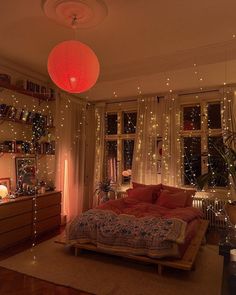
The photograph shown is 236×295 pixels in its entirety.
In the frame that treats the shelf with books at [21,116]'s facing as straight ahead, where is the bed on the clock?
The bed is roughly at 12 o'clock from the shelf with books.

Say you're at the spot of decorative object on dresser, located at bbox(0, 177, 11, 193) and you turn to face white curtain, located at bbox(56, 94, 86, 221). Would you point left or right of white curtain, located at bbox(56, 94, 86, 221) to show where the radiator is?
right

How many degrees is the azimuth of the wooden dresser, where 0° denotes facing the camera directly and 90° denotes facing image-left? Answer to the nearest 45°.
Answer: approximately 315°

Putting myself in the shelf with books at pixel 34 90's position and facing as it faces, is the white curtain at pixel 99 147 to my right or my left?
on my left

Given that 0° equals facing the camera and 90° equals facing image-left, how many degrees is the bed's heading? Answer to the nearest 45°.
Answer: approximately 45°

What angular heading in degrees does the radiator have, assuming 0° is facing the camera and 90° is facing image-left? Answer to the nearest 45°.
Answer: approximately 0°

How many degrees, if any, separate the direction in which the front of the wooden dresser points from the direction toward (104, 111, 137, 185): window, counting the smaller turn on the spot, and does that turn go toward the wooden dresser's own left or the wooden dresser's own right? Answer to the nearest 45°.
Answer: approximately 90° to the wooden dresser's own left

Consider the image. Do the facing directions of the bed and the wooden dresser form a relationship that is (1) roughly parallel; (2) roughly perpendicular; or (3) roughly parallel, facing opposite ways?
roughly perpendicular

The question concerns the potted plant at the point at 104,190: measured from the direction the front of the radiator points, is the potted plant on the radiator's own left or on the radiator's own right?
on the radiator's own right

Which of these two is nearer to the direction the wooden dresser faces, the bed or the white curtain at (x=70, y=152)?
the bed
